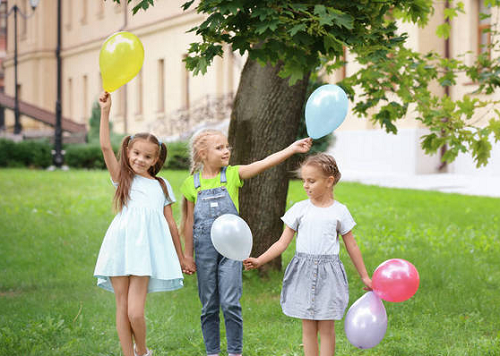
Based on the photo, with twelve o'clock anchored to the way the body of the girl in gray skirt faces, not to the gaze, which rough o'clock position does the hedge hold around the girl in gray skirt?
The hedge is roughly at 5 o'clock from the girl in gray skirt.

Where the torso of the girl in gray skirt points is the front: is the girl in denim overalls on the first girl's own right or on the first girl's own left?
on the first girl's own right

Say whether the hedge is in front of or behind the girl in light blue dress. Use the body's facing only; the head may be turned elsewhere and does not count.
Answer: behind

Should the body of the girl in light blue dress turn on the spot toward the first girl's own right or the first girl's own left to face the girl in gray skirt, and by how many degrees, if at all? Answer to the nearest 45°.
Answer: approximately 45° to the first girl's own left

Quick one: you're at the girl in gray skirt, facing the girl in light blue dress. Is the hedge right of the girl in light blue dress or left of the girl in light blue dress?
right

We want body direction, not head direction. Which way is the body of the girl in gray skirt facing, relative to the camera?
toward the camera

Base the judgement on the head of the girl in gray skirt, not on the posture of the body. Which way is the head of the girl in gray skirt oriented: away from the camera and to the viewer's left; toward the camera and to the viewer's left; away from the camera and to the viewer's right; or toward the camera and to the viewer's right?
toward the camera and to the viewer's left

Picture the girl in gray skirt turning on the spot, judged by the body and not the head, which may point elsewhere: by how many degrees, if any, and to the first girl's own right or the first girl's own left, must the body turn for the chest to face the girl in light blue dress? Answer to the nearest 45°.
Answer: approximately 90° to the first girl's own right

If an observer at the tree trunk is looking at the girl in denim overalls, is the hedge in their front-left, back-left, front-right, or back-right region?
back-right

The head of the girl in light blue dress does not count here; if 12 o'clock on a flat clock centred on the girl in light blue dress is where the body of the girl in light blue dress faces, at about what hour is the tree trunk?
The tree trunk is roughly at 7 o'clock from the girl in light blue dress.

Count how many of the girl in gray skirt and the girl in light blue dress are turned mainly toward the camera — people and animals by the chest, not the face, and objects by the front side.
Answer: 2
